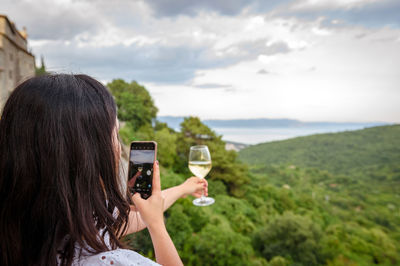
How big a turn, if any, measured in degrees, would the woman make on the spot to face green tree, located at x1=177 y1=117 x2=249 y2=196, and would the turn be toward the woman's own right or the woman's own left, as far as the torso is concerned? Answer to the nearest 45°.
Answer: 0° — they already face it

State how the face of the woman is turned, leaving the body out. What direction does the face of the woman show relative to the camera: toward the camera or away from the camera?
away from the camera

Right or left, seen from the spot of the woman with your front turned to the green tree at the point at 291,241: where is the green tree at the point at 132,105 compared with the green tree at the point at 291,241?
left

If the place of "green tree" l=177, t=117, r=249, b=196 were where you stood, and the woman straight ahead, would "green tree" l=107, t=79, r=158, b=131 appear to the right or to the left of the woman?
right

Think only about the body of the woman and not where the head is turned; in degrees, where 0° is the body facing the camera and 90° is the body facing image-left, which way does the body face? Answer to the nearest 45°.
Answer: approximately 225°

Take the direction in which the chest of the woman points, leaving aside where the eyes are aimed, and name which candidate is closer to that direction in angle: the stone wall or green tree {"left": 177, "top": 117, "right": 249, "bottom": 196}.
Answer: the green tree

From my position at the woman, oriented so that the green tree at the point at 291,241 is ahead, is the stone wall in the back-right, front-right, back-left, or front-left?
front-left

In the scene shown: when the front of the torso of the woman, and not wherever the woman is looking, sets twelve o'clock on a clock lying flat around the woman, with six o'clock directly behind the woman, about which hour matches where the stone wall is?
The stone wall is roughly at 10 o'clock from the woman.

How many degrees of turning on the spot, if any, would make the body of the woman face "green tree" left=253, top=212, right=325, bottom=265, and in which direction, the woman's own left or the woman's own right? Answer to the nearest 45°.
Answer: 0° — they already face it

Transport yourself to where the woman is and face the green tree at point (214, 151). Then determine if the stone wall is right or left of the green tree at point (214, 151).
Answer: left

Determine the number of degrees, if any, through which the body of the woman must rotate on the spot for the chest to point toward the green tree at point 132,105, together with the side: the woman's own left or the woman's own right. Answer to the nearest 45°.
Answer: approximately 45° to the woman's own left
